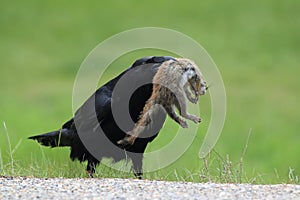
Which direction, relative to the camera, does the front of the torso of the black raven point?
to the viewer's right
